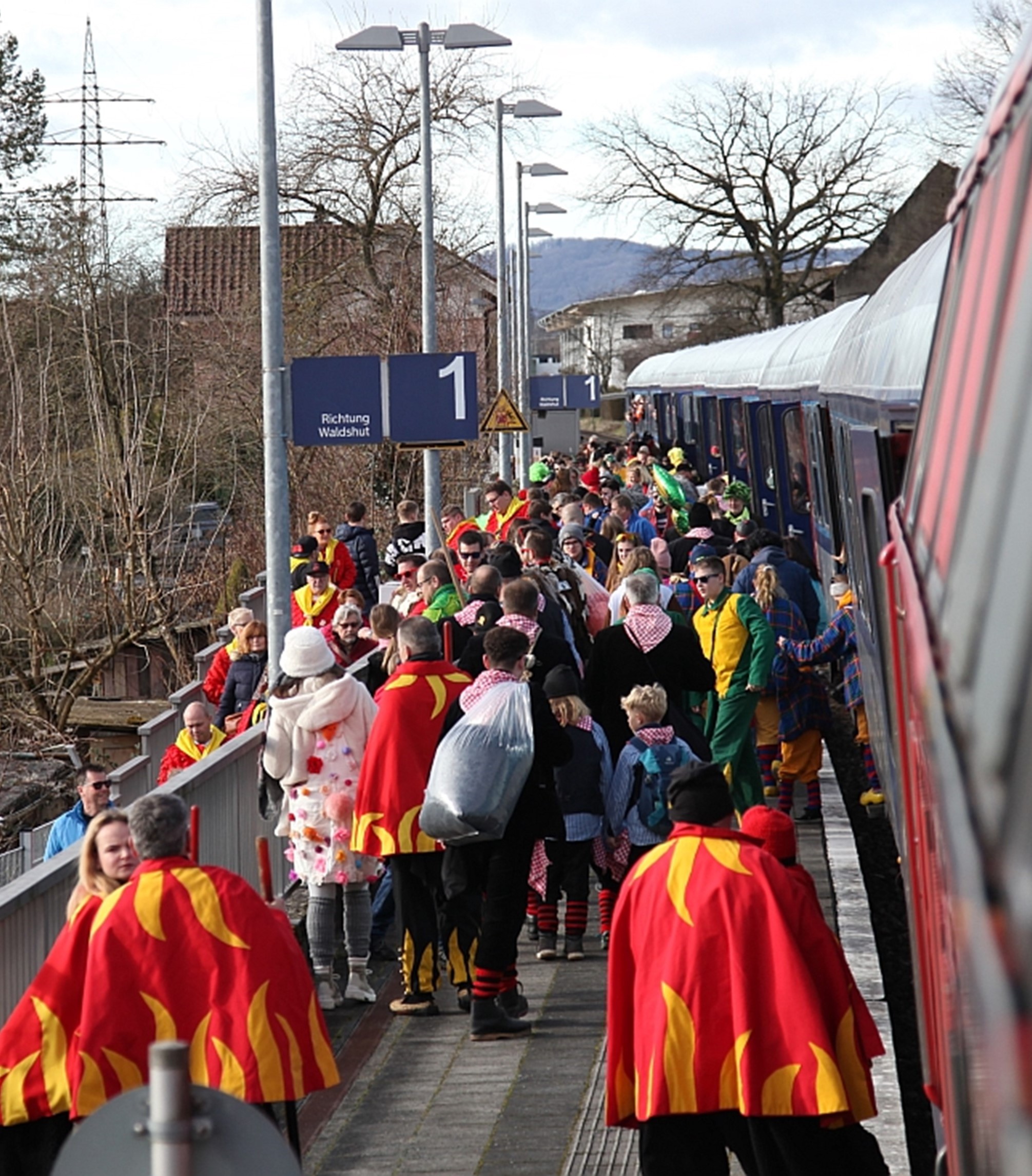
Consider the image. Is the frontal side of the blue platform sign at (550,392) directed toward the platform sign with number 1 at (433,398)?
yes

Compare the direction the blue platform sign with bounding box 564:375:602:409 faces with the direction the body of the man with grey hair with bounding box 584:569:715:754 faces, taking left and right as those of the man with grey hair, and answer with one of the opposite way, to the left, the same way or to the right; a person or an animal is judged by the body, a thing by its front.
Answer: the opposite way

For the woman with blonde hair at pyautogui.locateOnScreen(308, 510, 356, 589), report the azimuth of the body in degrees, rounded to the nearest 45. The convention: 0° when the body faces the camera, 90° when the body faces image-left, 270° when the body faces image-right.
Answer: approximately 45°

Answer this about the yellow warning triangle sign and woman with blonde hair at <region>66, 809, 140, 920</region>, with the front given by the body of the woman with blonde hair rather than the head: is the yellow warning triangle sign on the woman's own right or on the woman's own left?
on the woman's own left

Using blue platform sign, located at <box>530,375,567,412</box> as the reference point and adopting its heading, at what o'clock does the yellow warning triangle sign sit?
The yellow warning triangle sign is roughly at 12 o'clock from the blue platform sign.

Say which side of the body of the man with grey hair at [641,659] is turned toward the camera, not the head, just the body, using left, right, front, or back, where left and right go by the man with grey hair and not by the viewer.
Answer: back

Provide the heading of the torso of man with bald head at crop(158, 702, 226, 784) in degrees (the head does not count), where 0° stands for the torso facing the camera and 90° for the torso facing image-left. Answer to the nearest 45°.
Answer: approximately 0°

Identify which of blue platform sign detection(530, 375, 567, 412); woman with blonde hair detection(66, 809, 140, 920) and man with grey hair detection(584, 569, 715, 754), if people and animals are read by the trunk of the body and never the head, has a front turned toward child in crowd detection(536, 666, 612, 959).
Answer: the blue platform sign

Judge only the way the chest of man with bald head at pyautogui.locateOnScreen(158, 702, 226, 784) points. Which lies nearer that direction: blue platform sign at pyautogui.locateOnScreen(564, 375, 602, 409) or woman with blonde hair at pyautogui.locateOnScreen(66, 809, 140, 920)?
the woman with blonde hair

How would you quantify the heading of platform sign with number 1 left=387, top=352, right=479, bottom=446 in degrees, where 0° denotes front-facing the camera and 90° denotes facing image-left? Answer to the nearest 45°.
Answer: approximately 0°

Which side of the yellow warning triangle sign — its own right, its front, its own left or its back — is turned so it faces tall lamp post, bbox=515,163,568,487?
back

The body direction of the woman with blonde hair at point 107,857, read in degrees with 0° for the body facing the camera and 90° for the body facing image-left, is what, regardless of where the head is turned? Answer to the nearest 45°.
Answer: approximately 315°
